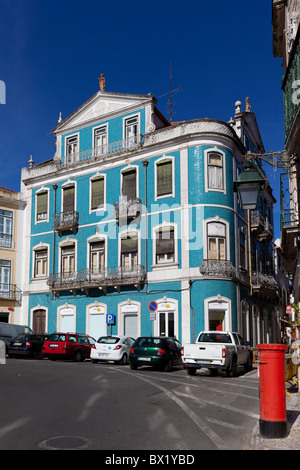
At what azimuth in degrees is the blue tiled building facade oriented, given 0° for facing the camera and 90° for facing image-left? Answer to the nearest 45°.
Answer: approximately 45°

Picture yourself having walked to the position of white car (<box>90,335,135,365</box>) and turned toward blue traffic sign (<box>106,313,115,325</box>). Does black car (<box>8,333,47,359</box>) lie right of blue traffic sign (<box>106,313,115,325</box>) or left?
left

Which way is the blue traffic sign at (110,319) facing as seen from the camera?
toward the camera

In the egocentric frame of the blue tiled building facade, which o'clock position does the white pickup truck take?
The white pickup truck is roughly at 10 o'clock from the blue tiled building facade.

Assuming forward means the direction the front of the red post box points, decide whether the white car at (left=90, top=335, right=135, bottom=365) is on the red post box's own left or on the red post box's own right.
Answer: on the red post box's own right
